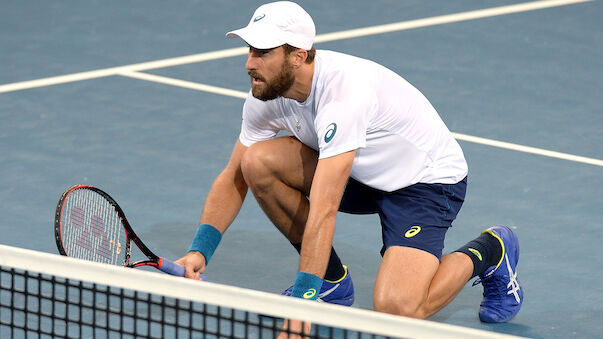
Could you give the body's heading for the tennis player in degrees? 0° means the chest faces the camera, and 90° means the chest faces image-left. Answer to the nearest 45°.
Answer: approximately 45°

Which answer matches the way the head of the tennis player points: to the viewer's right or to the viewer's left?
to the viewer's left
